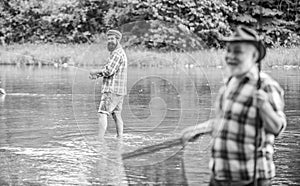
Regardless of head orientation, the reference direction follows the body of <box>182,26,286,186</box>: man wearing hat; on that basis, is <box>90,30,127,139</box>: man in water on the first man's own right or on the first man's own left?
on the first man's own right

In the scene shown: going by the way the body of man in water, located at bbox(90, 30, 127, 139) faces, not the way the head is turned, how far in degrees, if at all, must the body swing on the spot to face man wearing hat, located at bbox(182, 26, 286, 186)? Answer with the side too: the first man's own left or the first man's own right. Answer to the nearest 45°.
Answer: approximately 90° to the first man's own left

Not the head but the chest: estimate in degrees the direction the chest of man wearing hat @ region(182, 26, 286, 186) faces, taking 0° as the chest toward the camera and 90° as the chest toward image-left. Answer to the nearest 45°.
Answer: approximately 45°

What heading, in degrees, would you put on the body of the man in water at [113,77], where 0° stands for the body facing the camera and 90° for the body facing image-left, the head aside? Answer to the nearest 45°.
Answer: approximately 90°
